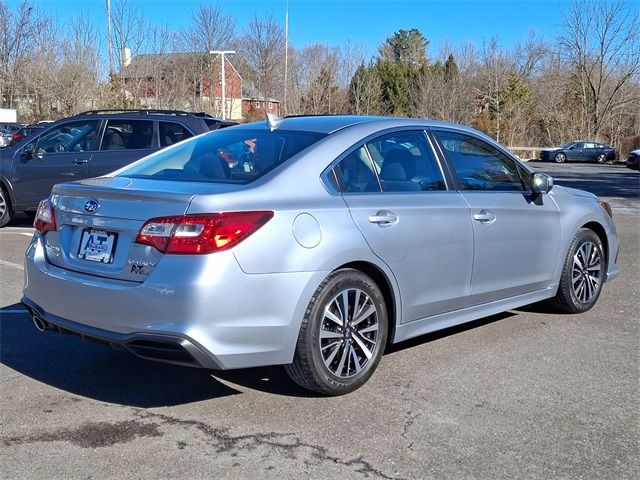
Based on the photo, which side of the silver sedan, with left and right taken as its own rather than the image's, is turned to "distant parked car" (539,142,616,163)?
front

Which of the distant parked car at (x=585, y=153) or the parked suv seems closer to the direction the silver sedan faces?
the distant parked car

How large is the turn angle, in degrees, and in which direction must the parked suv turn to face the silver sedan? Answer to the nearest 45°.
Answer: approximately 90° to its left

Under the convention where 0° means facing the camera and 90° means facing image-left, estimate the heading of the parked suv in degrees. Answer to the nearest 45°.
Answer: approximately 90°

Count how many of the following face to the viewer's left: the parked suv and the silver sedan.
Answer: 1

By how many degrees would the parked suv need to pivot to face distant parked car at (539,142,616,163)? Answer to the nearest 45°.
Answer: approximately 135° to its right

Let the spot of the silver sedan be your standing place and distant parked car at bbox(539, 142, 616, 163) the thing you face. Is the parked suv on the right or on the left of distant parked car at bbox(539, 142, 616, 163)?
left

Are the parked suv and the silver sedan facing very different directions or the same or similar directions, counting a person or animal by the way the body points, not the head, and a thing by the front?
very different directions

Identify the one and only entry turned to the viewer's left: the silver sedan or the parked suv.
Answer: the parked suv

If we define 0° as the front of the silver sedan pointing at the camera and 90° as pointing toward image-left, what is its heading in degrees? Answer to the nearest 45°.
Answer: approximately 225°

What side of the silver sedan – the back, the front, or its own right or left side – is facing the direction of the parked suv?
left
